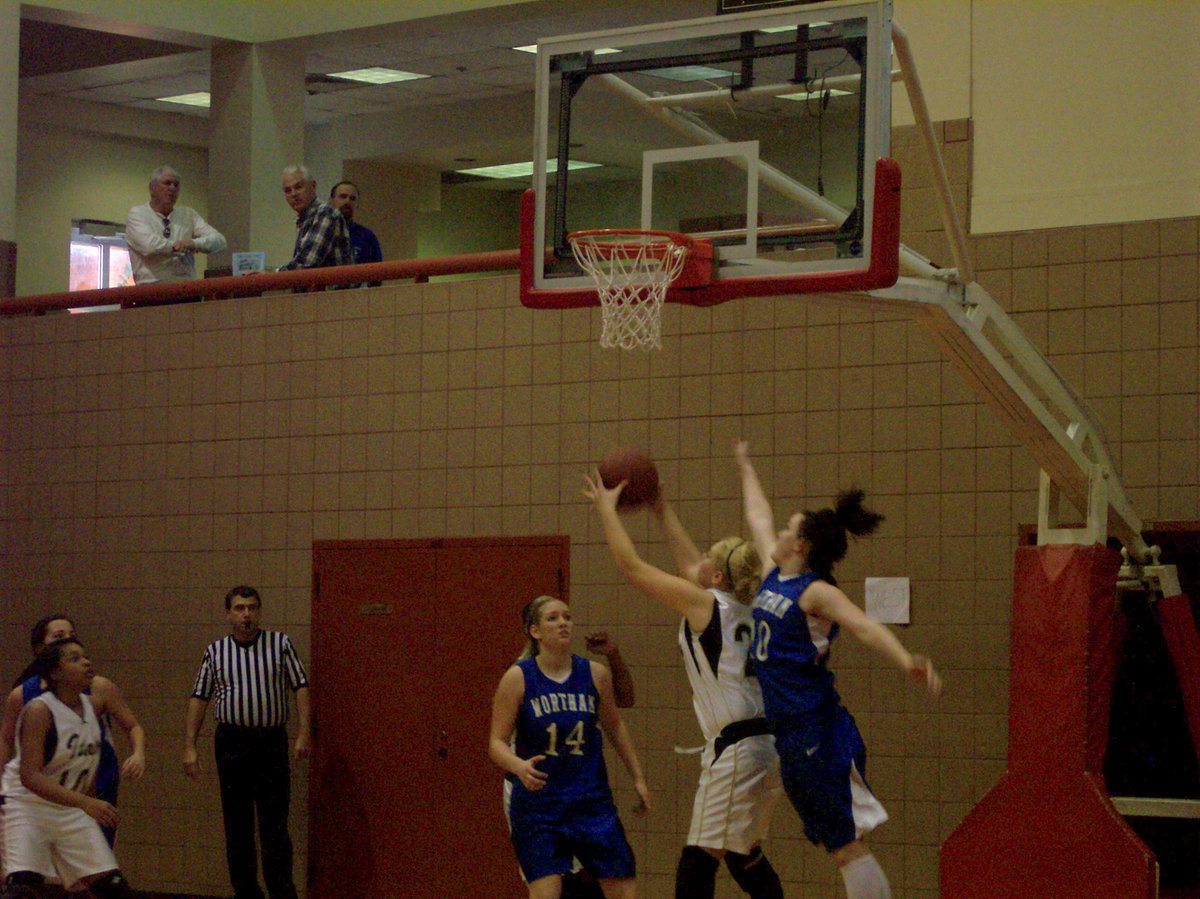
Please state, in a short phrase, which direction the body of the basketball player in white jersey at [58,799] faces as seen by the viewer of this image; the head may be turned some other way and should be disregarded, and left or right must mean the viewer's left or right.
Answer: facing the viewer and to the right of the viewer

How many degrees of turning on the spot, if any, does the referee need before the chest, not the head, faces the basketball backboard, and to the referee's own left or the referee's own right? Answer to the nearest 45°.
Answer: approximately 45° to the referee's own left

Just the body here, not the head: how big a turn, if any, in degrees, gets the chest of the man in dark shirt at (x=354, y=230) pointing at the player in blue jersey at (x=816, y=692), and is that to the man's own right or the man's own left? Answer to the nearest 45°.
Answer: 0° — they already face them

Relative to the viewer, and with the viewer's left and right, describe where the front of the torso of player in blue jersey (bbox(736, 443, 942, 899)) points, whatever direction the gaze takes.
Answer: facing the viewer and to the left of the viewer

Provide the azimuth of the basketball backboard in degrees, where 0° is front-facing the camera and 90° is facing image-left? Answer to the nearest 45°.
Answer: approximately 45°

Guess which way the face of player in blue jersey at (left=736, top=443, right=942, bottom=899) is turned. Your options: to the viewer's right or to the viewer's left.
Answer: to the viewer's left

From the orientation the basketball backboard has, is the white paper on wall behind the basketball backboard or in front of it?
behind

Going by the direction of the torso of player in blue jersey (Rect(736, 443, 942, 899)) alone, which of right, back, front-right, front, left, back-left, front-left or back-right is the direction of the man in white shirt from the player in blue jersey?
right

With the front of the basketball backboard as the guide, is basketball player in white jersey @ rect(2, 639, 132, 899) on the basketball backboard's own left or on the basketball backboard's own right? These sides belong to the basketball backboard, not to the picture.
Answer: on the basketball backboard's own right

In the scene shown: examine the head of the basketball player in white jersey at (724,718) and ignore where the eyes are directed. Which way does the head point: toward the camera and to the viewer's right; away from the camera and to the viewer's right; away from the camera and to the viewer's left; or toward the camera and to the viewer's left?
away from the camera and to the viewer's left

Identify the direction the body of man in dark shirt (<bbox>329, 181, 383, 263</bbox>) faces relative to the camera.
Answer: toward the camera

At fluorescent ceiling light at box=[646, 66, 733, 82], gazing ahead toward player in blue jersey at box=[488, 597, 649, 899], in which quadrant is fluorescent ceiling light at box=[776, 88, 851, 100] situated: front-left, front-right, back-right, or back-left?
back-left

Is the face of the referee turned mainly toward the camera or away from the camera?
toward the camera

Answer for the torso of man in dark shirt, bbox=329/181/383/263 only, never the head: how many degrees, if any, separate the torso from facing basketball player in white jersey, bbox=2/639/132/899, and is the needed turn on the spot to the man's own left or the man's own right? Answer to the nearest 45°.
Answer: approximately 45° to the man's own right

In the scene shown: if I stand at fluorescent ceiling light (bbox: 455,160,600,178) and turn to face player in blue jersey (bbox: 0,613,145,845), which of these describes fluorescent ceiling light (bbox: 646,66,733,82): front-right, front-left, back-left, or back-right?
front-left

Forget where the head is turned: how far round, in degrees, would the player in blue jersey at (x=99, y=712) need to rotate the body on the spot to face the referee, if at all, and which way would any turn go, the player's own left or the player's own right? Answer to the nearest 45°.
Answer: approximately 90° to the player's own left
